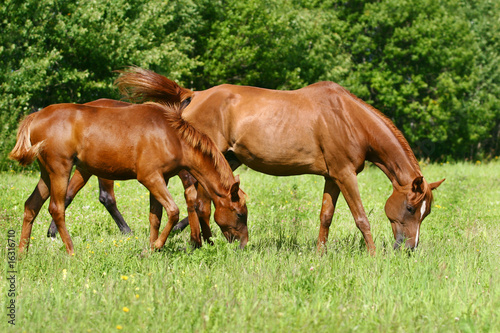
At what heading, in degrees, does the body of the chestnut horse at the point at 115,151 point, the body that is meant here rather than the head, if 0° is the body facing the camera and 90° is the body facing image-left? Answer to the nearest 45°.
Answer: approximately 270°

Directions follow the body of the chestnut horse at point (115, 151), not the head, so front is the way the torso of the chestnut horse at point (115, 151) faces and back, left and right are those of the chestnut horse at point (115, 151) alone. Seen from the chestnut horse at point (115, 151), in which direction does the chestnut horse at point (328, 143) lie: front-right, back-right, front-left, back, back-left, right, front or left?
front

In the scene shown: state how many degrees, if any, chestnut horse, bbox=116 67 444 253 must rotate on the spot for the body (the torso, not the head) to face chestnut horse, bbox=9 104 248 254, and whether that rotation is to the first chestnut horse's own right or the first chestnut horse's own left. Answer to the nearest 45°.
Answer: approximately 180°

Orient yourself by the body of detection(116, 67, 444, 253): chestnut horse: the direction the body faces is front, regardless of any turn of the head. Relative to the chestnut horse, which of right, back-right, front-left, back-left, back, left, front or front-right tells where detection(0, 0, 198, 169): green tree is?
back-left

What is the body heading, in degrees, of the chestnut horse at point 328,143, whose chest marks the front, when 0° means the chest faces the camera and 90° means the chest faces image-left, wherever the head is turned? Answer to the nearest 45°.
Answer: approximately 270°

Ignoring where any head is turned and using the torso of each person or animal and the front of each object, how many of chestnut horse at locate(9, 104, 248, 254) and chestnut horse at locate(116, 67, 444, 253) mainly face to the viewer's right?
2

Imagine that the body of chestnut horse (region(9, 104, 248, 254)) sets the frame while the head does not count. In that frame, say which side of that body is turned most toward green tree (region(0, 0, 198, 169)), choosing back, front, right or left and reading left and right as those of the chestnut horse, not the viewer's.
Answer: left

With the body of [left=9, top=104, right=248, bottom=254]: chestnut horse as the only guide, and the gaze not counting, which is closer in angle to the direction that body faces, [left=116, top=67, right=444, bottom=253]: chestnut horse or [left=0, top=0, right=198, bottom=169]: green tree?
the chestnut horse

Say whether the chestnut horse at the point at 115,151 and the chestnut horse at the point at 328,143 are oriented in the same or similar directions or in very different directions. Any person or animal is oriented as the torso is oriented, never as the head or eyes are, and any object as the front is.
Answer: same or similar directions
